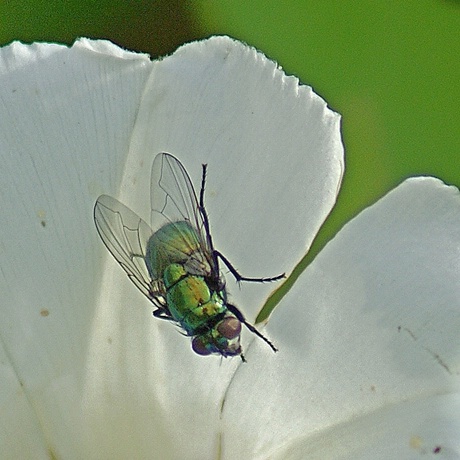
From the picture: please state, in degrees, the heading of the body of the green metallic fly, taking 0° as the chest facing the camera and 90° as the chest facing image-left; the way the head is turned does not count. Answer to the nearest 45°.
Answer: approximately 315°
